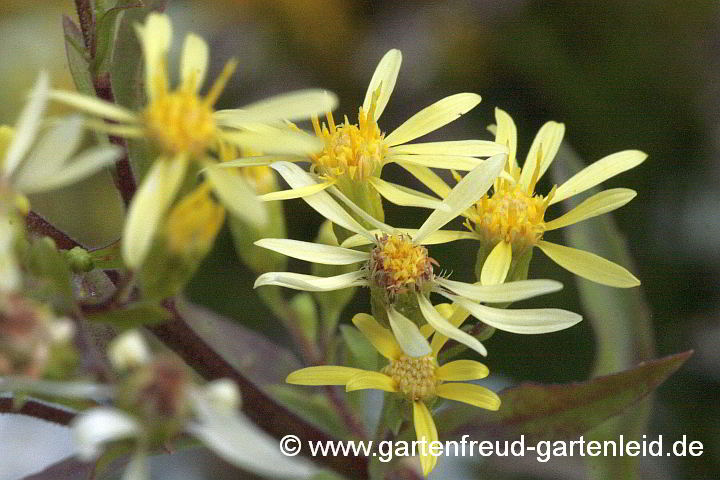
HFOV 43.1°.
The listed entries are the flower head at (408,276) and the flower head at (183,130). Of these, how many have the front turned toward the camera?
2

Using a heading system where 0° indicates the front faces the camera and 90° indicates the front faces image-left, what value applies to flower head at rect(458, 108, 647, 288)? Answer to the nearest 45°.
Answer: approximately 0°

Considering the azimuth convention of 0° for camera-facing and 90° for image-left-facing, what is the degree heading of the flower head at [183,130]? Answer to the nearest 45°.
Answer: approximately 0°
